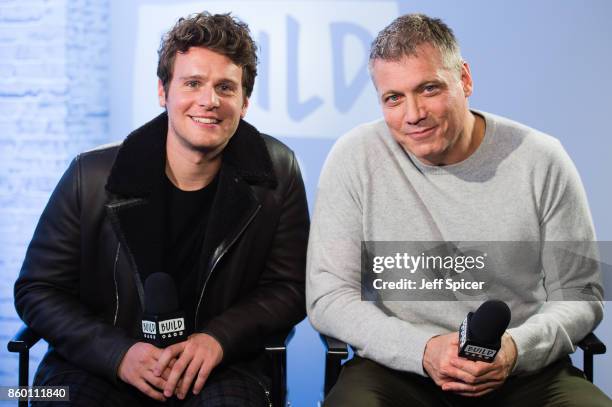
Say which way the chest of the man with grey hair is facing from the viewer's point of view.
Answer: toward the camera

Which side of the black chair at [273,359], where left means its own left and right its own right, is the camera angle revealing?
front

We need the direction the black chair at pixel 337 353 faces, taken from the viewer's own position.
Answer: facing the viewer

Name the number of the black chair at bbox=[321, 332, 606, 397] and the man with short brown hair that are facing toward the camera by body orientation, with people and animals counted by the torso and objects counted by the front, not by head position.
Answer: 2

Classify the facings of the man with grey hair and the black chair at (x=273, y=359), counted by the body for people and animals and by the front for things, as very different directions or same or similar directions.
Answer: same or similar directions

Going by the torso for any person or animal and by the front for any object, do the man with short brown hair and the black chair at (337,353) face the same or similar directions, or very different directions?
same or similar directions

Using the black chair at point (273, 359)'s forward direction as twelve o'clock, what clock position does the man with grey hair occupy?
The man with grey hair is roughly at 9 o'clock from the black chair.

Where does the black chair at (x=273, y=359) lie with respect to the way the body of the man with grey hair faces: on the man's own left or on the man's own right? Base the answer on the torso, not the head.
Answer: on the man's own right

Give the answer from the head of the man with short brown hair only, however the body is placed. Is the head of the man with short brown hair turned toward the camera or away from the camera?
toward the camera

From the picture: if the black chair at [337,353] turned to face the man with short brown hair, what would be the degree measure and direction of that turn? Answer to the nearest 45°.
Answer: approximately 90° to its right

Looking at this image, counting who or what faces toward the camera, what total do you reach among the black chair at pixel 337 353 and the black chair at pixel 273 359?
2
